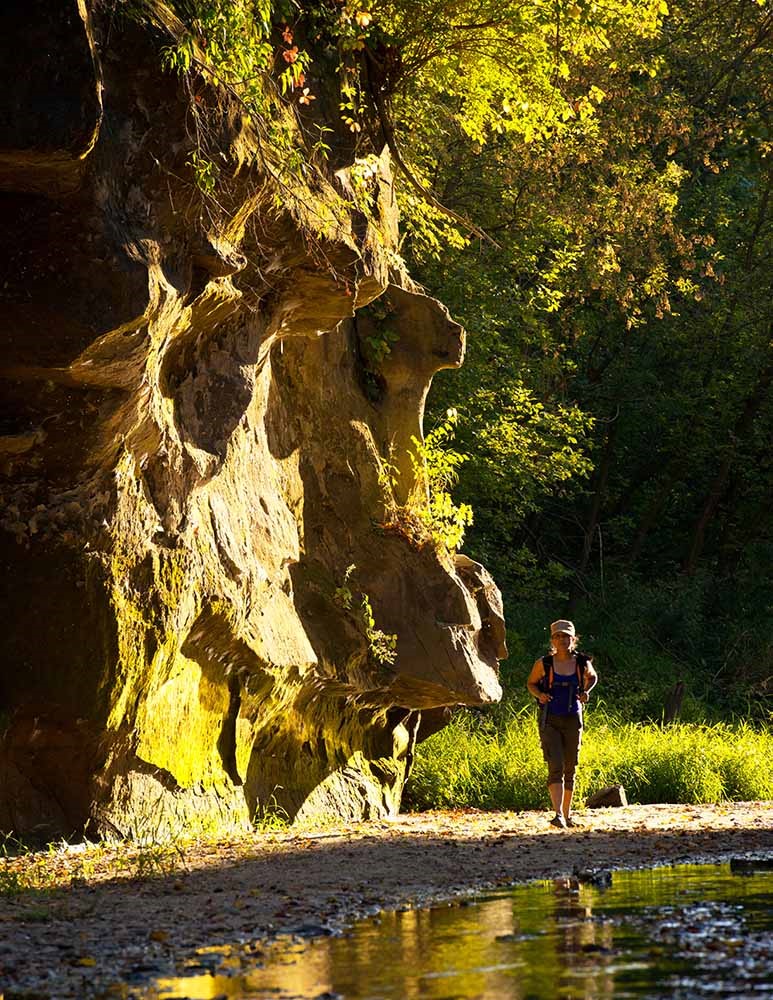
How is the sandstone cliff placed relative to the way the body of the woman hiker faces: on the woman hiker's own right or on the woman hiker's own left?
on the woman hiker's own right

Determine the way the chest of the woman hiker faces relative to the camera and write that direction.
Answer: toward the camera

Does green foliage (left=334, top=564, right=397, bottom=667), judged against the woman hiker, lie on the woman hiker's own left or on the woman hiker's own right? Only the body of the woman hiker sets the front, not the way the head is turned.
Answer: on the woman hiker's own right
